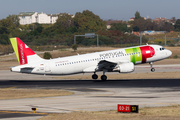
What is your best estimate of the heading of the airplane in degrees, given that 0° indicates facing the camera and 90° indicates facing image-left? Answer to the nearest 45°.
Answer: approximately 270°
